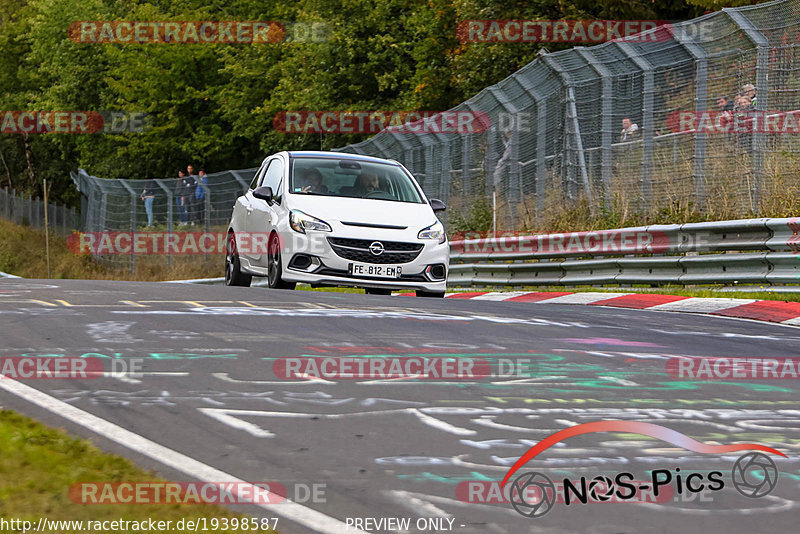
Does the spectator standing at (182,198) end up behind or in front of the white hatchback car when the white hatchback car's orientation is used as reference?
behind

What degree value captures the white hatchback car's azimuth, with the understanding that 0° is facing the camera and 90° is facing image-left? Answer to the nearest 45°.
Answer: approximately 315°

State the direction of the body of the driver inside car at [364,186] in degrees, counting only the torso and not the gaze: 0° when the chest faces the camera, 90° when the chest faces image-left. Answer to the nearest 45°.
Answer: approximately 315°

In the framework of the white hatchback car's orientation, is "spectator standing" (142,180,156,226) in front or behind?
behind

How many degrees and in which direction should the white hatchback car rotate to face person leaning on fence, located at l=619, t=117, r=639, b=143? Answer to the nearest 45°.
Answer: approximately 90° to its left
